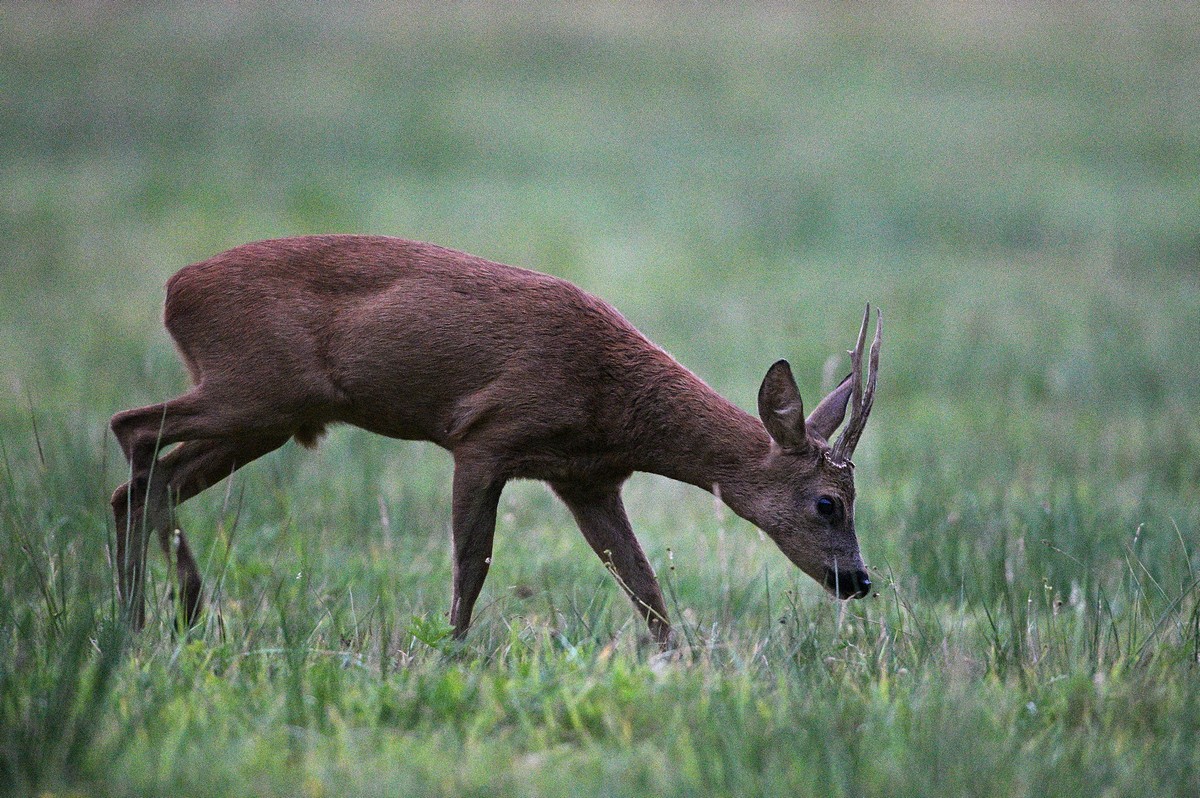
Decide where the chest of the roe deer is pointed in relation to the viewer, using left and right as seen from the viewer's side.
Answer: facing to the right of the viewer
